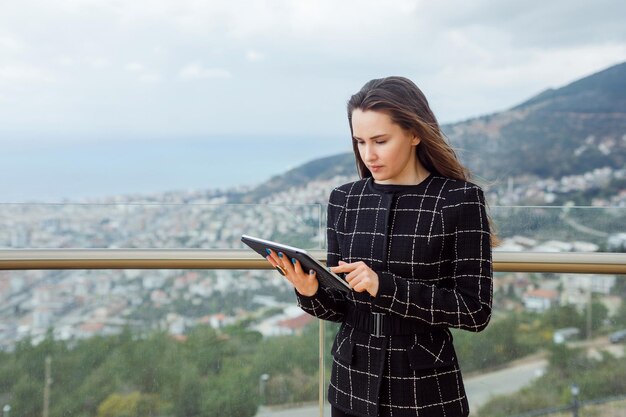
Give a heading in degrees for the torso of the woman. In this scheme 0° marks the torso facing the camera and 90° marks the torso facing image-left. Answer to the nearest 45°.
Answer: approximately 45°

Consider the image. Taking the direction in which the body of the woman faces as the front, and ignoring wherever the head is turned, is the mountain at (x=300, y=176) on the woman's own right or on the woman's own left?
on the woman's own right

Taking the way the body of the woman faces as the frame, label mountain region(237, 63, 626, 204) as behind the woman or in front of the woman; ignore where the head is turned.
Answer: behind
